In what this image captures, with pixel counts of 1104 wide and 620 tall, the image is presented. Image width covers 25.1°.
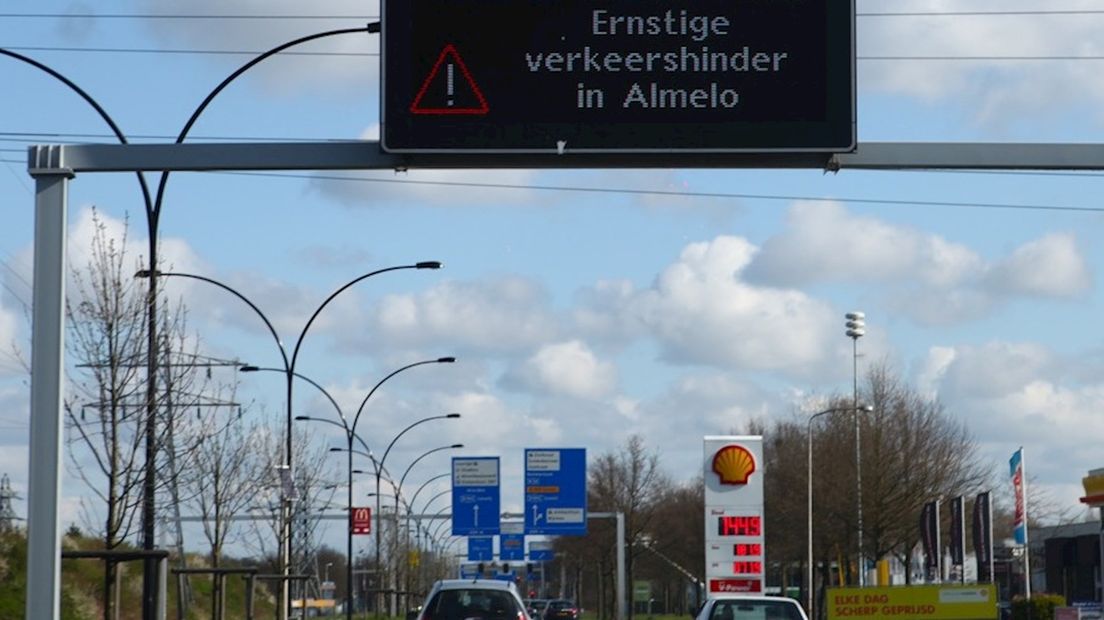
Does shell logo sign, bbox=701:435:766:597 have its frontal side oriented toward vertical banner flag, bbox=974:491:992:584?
no

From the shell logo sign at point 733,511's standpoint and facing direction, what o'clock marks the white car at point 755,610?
The white car is roughly at 12 o'clock from the shell logo sign.

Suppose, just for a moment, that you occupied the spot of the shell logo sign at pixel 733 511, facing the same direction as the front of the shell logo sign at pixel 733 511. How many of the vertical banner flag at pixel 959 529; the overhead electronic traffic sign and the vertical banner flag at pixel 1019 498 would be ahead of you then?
1

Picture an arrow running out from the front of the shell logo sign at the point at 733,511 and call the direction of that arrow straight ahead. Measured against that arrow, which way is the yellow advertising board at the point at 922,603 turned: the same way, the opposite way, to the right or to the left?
the same way

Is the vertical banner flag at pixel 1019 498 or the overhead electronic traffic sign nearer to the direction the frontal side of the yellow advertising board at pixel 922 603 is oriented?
the overhead electronic traffic sign

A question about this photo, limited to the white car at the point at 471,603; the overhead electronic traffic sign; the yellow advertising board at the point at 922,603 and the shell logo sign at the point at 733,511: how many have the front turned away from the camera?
1

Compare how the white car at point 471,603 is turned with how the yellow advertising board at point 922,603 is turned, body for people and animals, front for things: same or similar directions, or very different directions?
very different directions

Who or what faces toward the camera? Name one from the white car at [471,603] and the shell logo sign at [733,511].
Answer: the shell logo sign

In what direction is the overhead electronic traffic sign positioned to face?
toward the camera

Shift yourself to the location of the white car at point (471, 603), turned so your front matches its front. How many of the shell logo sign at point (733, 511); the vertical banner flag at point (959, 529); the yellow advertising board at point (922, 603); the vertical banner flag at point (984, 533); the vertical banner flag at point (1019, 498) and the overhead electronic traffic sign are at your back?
1

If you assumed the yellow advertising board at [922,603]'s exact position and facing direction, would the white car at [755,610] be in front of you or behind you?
in front

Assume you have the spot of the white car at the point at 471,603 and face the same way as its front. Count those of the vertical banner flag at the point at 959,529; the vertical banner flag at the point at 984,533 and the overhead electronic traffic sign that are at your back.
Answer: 1

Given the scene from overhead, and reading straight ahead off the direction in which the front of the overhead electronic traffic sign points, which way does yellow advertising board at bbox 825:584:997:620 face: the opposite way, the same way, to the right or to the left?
the same way

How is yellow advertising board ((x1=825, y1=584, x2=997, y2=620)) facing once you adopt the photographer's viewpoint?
facing the viewer

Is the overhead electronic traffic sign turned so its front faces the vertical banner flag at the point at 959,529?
no

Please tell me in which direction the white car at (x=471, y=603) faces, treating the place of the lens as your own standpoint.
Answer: facing away from the viewer

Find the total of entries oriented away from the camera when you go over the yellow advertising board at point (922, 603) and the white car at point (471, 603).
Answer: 1

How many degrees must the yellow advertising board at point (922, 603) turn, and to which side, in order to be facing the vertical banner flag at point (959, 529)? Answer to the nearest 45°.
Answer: approximately 180°
